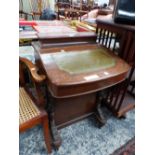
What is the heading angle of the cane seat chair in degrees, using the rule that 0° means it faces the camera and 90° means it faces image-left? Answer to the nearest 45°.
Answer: approximately 315°

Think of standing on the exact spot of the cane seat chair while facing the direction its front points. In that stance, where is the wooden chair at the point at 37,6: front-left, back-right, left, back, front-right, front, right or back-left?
back-left
